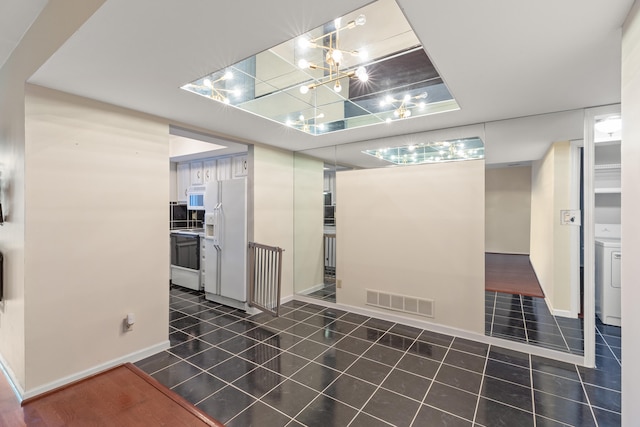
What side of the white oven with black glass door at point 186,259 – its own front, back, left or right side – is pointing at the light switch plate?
left

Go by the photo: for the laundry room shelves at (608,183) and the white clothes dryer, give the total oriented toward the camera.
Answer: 2

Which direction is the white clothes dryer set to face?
toward the camera

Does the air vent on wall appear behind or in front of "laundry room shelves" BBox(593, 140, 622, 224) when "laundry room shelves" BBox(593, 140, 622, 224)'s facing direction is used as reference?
in front

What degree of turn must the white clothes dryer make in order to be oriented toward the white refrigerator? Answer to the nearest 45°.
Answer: approximately 45° to its right

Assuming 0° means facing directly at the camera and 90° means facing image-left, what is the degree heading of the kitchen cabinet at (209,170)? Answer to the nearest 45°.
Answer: approximately 45°

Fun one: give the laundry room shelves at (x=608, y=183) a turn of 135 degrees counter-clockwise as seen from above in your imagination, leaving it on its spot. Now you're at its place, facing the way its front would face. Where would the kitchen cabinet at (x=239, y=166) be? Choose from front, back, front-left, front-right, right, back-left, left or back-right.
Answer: back

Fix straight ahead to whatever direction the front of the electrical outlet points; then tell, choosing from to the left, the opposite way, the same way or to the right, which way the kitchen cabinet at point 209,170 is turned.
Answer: to the right

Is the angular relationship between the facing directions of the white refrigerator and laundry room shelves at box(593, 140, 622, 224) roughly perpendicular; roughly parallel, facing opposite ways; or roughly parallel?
roughly parallel

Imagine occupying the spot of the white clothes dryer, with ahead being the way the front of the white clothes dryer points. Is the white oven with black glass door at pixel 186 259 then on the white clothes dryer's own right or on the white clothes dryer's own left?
on the white clothes dryer's own right

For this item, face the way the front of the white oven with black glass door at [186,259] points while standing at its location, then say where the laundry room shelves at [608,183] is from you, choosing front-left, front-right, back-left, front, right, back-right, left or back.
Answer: left

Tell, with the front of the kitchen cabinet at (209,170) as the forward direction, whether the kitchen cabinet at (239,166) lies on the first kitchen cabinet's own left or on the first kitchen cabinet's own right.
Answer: on the first kitchen cabinet's own left

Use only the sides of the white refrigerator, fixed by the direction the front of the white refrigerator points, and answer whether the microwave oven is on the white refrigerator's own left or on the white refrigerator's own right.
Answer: on the white refrigerator's own right

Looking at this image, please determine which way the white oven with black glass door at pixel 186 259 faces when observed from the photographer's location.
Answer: facing the viewer and to the left of the viewer

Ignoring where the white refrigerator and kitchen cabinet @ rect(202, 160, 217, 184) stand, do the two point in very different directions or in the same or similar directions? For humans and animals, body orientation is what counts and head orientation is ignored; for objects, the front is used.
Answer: same or similar directions
